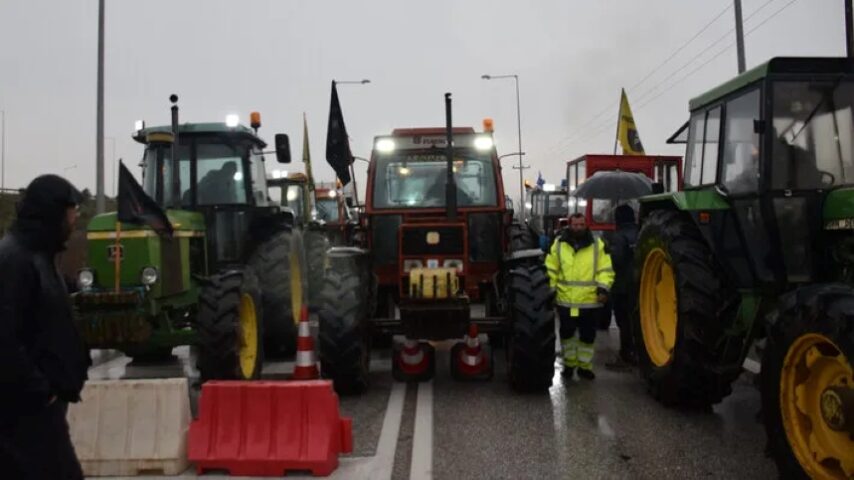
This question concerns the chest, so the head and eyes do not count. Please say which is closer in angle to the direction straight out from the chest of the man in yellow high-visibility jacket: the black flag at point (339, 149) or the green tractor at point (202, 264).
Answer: the green tractor

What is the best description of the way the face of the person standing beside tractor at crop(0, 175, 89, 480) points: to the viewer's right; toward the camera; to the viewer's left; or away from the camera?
to the viewer's right

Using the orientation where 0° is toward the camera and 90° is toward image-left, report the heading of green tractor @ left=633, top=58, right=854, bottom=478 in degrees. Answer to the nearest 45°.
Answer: approximately 315°

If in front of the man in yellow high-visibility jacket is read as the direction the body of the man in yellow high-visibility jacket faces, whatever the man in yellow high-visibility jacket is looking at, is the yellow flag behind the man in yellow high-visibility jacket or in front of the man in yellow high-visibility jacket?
behind

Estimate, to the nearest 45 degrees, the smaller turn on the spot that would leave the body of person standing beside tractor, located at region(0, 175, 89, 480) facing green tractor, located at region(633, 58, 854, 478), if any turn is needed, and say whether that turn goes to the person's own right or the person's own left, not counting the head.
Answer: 0° — they already face it

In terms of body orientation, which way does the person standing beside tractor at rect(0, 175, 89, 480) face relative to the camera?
to the viewer's right

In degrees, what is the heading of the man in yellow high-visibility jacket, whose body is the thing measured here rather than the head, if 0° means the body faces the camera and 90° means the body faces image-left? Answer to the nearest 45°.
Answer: approximately 0°

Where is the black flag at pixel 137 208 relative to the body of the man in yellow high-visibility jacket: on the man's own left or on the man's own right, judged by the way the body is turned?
on the man's own right

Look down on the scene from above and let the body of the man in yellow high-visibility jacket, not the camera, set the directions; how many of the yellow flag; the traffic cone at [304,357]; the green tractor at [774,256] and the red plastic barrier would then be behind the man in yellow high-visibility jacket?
1

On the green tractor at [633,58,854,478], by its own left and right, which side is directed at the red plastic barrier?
right

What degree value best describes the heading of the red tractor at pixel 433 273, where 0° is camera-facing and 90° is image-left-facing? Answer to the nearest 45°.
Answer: approximately 0°
